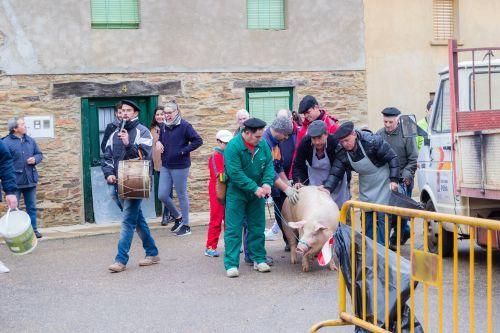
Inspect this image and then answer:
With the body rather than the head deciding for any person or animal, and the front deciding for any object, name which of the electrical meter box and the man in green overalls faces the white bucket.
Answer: the electrical meter box

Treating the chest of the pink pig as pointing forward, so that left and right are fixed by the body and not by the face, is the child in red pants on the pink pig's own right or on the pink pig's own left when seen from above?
on the pink pig's own right

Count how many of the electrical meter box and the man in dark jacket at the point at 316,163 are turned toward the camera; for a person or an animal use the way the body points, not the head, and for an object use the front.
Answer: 2

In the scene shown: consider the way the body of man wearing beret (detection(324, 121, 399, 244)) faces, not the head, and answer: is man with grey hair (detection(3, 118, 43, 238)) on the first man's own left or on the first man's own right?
on the first man's own right

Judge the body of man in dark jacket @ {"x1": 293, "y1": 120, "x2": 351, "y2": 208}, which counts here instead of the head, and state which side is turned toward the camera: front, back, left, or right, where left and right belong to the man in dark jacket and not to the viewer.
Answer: front

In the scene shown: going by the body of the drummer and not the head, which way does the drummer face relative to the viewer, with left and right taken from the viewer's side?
facing the viewer and to the left of the viewer

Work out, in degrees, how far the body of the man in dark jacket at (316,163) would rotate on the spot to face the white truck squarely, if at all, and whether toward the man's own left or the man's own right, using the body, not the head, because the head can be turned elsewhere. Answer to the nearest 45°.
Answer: approximately 90° to the man's own left

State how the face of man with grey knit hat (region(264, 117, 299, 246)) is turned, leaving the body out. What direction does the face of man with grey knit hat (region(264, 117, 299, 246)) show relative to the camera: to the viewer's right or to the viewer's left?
to the viewer's right

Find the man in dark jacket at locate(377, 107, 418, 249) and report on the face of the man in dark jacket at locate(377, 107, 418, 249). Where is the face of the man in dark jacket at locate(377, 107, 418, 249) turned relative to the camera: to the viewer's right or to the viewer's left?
to the viewer's left

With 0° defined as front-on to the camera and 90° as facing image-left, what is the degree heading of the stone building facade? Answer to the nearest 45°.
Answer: approximately 0°

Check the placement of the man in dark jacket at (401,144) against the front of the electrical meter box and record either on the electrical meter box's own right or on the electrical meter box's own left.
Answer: on the electrical meter box's own left

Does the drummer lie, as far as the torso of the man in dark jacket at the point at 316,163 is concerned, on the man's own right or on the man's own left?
on the man's own right

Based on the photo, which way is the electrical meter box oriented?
toward the camera

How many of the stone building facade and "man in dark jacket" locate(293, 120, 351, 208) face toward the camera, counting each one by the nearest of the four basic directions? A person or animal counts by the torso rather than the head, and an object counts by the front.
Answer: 2

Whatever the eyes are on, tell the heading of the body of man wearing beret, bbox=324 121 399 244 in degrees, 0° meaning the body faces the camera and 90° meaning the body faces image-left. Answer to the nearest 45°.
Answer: approximately 45°
